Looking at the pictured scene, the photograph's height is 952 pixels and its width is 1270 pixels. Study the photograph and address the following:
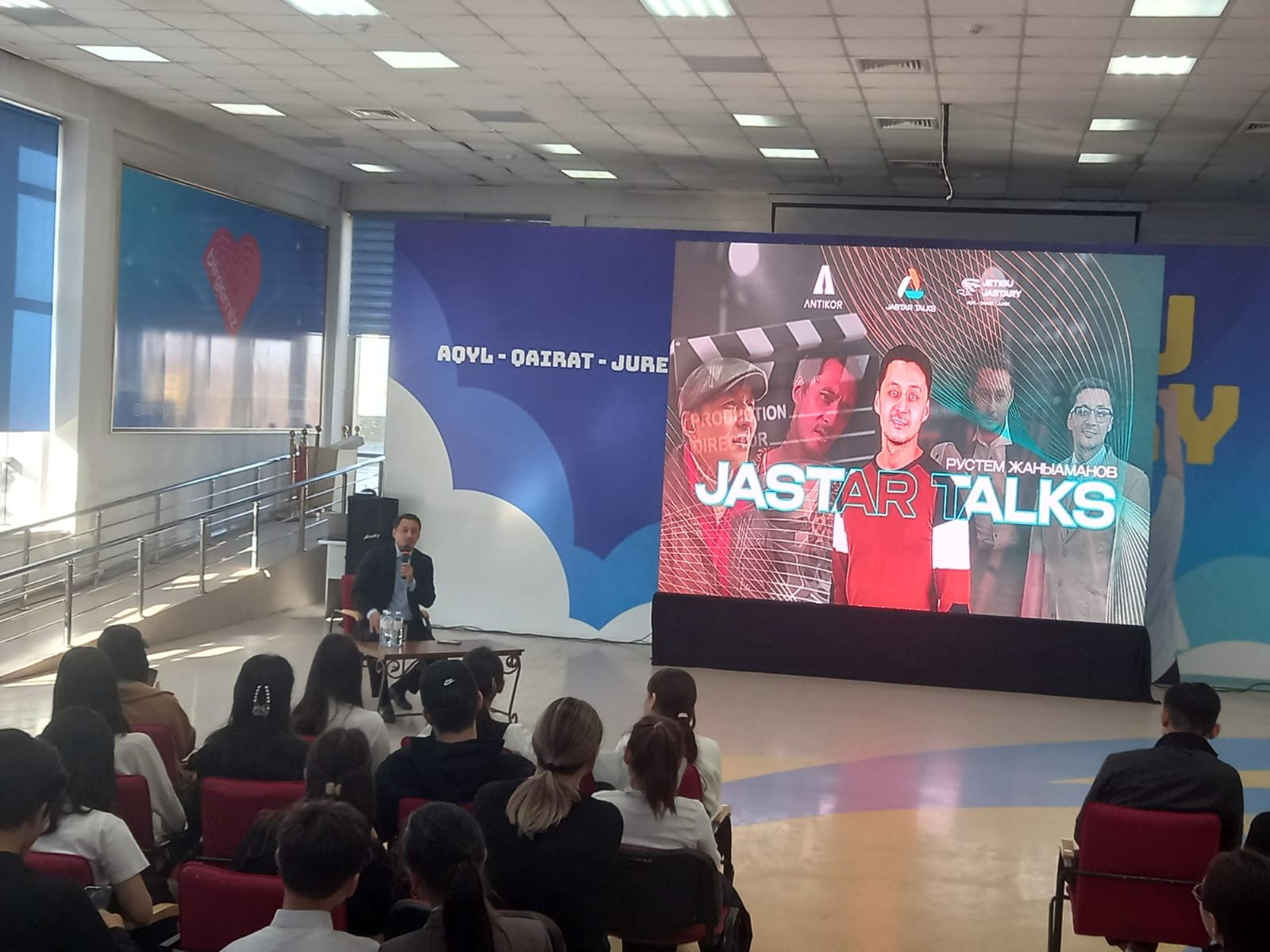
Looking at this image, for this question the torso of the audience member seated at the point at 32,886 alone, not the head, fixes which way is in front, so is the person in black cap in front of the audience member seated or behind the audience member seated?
in front

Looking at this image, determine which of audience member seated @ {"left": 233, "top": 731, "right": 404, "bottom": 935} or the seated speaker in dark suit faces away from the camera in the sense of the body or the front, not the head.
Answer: the audience member seated

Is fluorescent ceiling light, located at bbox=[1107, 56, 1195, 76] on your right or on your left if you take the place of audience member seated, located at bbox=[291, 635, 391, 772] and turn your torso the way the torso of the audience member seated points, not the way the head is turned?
on your right

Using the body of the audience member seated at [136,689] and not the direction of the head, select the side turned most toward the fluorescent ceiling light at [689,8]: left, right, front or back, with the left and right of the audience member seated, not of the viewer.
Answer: front

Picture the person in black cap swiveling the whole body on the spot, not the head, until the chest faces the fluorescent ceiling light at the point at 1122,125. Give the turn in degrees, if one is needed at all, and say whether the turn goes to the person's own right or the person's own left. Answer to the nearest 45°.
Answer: approximately 45° to the person's own right

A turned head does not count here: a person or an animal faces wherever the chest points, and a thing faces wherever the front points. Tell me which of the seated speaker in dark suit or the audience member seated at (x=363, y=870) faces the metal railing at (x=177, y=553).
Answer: the audience member seated

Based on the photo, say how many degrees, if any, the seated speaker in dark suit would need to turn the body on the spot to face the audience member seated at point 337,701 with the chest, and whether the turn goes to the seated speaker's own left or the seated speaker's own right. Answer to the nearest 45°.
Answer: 0° — they already face them

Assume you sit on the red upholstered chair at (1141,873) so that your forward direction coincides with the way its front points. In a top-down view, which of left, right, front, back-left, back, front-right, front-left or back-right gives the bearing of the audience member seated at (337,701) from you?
left

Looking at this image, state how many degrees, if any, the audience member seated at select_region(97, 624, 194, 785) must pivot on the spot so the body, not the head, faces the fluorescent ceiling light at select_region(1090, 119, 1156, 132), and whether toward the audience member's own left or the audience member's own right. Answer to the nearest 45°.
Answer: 0° — they already face it

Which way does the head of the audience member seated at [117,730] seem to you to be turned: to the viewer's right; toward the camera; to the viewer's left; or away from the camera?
away from the camera

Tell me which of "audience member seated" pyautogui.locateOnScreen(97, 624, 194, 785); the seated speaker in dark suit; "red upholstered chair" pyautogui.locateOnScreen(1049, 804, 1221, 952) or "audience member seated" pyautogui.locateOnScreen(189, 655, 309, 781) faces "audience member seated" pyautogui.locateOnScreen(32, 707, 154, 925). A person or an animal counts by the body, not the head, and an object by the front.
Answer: the seated speaker in dark suit

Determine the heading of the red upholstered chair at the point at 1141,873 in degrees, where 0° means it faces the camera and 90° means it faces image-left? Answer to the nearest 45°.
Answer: approximately 180°

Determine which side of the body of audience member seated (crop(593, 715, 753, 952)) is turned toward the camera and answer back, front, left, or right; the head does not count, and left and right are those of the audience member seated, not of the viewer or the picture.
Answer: back

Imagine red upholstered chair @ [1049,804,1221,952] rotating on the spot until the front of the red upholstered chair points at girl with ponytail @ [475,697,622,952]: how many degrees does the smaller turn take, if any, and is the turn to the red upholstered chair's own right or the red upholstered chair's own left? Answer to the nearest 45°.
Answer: approximately 135° to the red upholstered chair's own left

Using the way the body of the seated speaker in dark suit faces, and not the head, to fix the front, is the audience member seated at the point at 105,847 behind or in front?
in front
